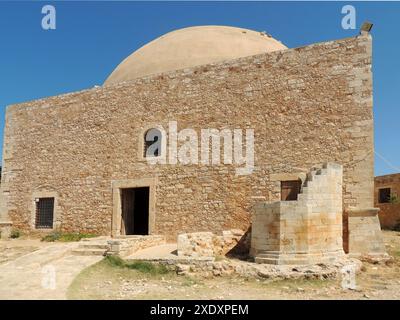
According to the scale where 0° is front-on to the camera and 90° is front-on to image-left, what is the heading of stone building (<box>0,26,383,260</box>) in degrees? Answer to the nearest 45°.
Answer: approximately 45°

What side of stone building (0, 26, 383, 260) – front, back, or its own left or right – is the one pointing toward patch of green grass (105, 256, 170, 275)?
front

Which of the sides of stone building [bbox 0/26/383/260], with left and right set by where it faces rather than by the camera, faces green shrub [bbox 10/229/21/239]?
right

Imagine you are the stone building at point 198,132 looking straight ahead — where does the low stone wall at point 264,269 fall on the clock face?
The low stone wall is roughly at 10 o'clock from the stone building.
